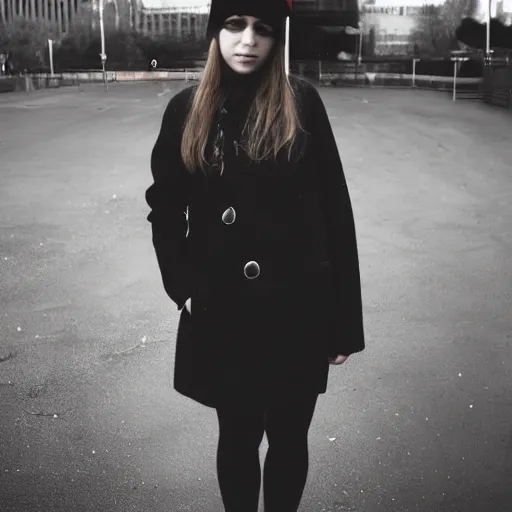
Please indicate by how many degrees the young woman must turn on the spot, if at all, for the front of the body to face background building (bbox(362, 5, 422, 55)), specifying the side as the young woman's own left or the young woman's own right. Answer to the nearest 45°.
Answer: approximately 180°

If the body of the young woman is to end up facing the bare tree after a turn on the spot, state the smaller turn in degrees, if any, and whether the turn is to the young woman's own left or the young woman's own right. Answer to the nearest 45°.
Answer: approximately 180°

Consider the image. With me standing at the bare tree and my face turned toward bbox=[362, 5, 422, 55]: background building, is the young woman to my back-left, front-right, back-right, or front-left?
back-left

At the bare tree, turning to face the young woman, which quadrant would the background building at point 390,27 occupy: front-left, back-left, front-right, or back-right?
back-right
